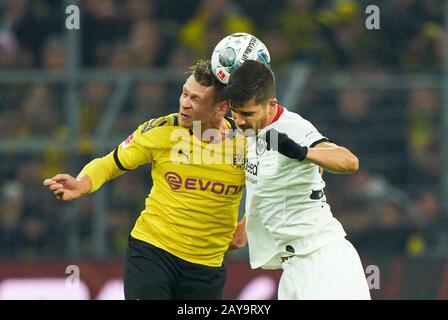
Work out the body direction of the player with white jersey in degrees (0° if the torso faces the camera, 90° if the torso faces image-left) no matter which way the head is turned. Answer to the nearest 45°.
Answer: approximately 45°

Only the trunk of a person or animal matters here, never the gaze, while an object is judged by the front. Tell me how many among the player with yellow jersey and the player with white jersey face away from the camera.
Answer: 0

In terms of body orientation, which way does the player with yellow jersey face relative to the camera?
toward the camera

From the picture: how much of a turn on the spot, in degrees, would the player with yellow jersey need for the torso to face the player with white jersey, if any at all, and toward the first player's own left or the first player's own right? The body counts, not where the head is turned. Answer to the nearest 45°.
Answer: approximately 45° to the first player's own left
